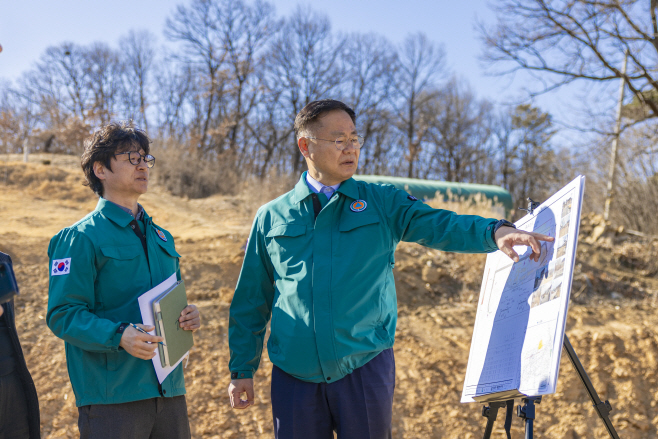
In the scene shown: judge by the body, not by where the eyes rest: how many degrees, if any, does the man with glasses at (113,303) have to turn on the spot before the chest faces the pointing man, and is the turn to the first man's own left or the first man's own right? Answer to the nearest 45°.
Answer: approximately 45° to the first man's own left

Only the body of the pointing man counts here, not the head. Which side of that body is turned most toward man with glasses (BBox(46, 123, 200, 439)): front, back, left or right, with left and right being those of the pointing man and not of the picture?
right

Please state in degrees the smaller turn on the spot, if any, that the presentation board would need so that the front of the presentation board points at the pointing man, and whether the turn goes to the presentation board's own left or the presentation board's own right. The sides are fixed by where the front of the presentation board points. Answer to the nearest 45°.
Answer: approximately 45° to the presentation board's own right

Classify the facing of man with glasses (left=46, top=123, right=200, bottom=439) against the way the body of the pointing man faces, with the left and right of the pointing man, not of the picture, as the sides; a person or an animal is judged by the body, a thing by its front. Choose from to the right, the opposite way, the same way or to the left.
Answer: to the left

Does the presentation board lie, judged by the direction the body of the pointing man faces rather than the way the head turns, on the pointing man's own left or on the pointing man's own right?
on the pointing man's own left

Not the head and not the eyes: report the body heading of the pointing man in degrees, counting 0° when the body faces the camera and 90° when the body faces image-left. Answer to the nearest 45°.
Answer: approximately 0°

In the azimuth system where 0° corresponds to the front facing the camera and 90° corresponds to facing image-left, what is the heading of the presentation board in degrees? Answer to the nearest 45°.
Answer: approximately 45°

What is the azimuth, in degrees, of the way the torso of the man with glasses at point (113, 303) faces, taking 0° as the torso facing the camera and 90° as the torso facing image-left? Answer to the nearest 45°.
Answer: approximately 315°

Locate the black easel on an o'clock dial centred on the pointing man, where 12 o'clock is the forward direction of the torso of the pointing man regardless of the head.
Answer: The black easel is roughly at 9 o'clock from the pointing man.

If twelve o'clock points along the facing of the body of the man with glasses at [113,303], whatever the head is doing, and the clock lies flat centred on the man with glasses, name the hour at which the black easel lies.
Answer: The black easel is roughly at 11 o'clock from the man with glasses.
